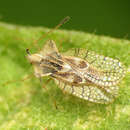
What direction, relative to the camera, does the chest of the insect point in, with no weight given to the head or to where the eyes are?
to the viewer's left
